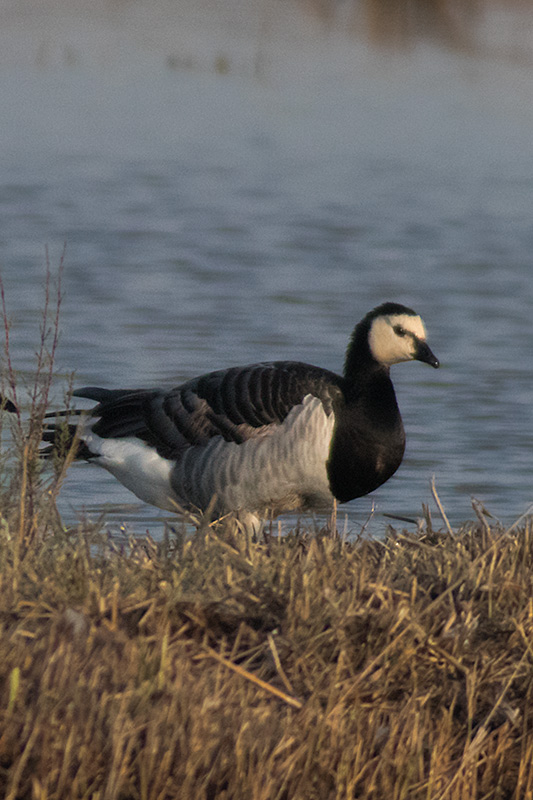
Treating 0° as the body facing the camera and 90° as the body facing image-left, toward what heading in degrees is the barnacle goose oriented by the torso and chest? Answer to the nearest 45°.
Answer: approximately 270°
